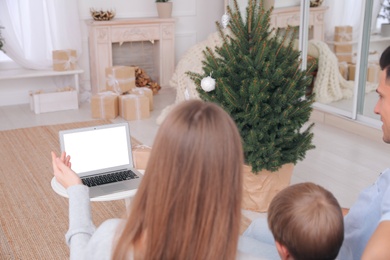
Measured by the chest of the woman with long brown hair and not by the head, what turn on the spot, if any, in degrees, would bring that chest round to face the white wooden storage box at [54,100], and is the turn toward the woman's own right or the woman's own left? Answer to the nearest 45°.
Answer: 0° — they already face it

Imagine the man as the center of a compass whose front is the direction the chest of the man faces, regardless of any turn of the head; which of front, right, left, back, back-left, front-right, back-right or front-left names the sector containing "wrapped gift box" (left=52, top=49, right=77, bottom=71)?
front-right

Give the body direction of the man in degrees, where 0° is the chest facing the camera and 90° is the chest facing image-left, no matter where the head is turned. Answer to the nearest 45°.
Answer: approximately 90°

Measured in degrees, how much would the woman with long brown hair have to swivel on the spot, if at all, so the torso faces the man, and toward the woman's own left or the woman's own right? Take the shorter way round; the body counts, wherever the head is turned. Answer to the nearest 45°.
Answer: approximately 45° to the woman's own right

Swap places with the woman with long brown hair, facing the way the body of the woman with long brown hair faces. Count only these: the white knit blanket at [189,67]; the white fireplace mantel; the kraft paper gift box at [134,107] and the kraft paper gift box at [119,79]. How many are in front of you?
4

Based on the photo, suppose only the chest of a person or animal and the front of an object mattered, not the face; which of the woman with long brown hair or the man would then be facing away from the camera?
the woman with long brown hair

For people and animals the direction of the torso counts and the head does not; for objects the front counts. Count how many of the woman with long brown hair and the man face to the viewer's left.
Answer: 1

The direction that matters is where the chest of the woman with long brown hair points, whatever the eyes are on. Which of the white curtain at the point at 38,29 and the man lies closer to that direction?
the white curtain

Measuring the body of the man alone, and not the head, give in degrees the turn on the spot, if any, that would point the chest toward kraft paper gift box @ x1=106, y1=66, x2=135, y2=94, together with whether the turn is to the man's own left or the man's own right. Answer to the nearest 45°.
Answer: approximately 45° to the man's own right

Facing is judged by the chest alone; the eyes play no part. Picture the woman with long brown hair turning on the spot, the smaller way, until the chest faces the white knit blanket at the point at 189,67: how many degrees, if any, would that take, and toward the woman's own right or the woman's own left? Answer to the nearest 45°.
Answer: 0° — they already face it

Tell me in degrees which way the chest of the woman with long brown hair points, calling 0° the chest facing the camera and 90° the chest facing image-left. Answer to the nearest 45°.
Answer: approximately 180°

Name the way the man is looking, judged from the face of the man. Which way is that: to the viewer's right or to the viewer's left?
to the viewer's left

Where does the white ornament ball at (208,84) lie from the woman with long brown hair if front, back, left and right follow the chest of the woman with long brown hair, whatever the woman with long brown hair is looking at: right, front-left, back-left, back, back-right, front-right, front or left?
front

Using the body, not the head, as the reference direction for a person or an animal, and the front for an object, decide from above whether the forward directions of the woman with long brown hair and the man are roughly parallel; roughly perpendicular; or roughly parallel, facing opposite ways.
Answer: roughly perpendicular
